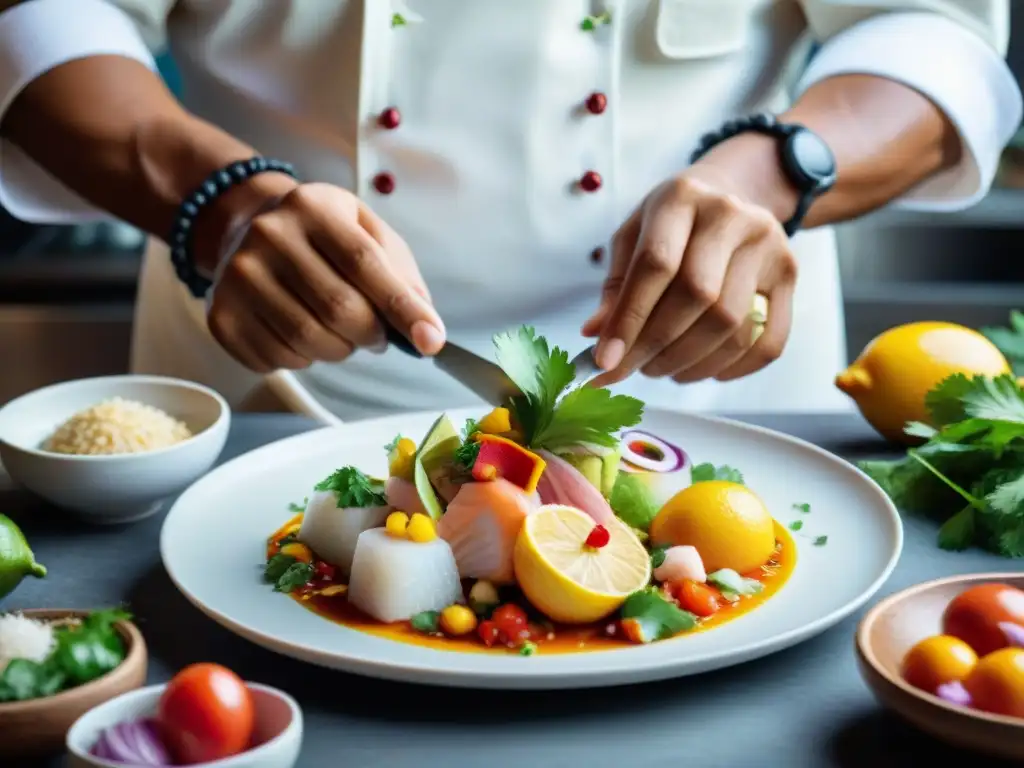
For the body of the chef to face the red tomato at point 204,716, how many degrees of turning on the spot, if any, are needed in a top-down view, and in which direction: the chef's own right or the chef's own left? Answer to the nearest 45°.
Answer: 0° — they already face it

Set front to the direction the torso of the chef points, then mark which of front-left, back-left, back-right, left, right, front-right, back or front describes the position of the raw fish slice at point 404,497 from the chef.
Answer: front

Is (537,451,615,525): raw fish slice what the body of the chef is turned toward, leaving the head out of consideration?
yes

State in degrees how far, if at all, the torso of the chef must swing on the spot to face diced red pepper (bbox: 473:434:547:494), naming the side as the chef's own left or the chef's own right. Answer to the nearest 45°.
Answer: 0° — they already face it

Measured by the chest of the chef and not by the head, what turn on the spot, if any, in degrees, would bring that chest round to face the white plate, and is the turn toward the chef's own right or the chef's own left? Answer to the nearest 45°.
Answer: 0° — they already face it

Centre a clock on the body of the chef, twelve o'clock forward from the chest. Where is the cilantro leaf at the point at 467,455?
The cilantro leaf is roughly at 12 o'clock from the chef.

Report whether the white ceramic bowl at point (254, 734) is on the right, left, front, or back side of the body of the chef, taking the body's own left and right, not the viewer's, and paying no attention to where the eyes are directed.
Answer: front

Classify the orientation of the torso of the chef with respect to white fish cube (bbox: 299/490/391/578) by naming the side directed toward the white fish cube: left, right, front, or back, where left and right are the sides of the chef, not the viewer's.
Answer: front

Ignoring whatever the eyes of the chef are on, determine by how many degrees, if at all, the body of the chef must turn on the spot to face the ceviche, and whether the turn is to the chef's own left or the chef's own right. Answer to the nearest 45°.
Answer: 0° — they already face it

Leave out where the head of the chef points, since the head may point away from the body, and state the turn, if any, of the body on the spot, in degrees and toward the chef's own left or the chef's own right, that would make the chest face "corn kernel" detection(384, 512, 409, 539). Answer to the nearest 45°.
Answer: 0° — they already face it

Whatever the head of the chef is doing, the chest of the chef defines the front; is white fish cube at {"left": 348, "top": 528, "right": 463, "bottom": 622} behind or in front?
in front

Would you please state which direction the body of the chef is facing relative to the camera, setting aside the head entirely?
toward the camera

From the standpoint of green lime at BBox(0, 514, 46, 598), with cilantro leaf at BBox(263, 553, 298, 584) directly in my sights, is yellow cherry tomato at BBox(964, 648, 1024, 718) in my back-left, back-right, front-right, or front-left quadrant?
front-right
